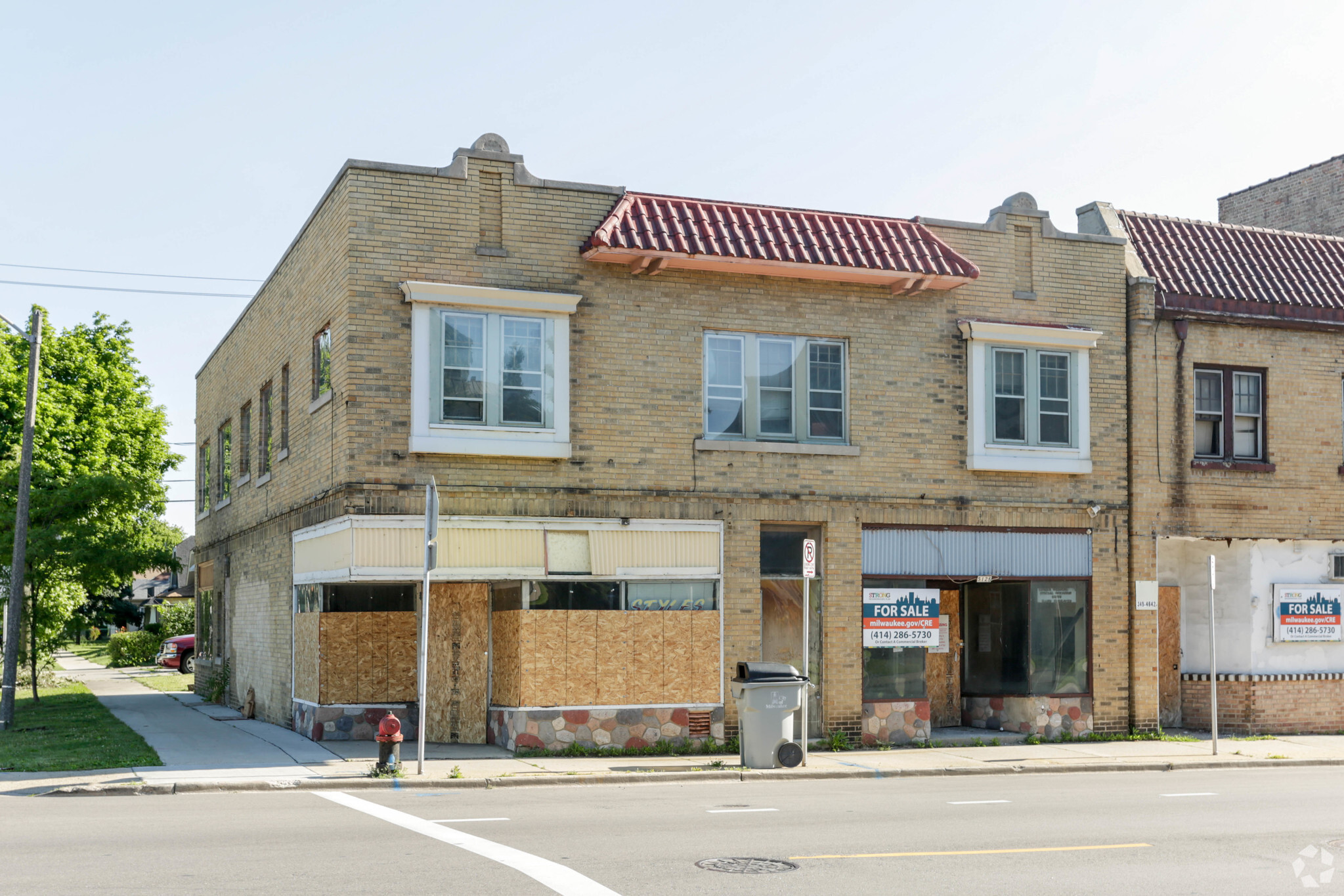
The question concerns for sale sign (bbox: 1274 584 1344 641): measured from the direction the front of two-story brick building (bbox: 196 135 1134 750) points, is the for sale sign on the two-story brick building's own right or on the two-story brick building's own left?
on the two-story brick building's own left

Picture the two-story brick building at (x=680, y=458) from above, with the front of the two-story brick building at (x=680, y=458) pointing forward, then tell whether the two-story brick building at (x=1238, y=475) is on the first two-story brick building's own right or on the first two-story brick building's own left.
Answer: on the first two-story brick building's own left

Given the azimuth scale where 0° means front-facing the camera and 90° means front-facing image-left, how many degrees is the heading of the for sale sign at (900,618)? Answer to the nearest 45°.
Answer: approximately 0°

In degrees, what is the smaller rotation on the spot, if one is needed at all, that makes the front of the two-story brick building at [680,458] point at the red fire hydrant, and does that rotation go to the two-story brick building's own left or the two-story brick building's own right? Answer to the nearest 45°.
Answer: approximately 45° to the two-story brick building's own right

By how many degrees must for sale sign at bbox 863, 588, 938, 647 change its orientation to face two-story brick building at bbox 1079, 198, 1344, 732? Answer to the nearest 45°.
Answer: approximately 135° to its left

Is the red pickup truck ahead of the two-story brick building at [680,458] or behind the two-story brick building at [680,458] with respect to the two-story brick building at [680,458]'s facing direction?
behind

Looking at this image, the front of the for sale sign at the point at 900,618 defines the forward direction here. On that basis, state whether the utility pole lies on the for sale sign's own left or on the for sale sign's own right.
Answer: on the for sale sign's own right

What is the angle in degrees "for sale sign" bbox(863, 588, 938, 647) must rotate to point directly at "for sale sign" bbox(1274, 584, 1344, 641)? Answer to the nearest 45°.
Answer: approximately 135° to its left
